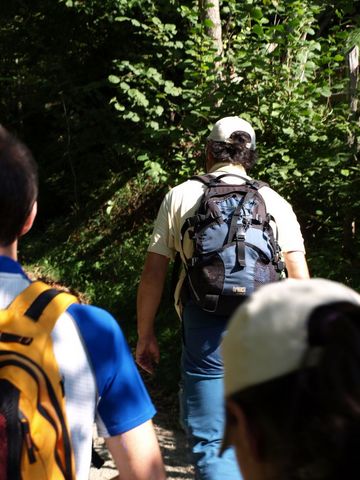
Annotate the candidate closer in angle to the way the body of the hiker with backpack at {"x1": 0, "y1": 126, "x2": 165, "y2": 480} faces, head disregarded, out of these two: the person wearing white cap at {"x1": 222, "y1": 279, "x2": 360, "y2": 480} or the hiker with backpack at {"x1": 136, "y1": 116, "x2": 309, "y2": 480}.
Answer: the hiker with backpack

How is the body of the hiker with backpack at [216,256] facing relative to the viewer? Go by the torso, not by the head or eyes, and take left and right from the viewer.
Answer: facing away from the viewer

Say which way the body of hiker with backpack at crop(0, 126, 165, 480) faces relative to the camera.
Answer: away from the camera

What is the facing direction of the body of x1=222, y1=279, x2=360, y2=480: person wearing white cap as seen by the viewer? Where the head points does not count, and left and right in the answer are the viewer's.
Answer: facing away from the viewer and to the left of the viewer

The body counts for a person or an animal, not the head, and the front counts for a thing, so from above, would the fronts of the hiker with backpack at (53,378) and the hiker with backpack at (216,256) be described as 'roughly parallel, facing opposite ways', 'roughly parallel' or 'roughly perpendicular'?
roughly parallel

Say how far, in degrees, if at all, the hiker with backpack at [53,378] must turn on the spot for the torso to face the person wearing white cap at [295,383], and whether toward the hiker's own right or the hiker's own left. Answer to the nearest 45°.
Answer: approximately 135° to the hiker's own right

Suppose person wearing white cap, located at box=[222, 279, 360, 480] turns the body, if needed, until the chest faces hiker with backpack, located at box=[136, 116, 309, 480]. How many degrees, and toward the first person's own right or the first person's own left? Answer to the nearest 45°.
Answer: approximately 45° to the first person's own right

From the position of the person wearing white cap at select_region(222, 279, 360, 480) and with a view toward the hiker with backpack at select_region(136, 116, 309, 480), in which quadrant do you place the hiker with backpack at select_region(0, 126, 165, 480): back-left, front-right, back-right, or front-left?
front-left

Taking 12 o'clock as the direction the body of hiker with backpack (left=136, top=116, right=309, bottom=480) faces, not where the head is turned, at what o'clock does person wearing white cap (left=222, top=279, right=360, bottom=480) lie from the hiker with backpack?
The person wearing white cap is roughly at 6 o'clock from the hiker with backpack.

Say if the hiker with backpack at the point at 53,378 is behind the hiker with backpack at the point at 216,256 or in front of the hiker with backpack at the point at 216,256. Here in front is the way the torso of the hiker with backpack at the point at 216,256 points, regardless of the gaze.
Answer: behind

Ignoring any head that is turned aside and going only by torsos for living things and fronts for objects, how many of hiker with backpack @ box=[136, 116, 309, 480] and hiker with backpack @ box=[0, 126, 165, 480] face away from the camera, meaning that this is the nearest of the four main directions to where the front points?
2
